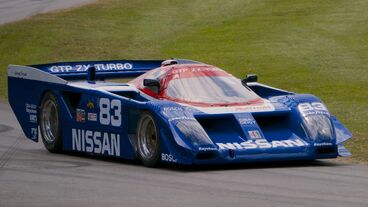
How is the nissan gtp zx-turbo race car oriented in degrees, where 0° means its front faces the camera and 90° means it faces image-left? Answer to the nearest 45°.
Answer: approximately 315°
